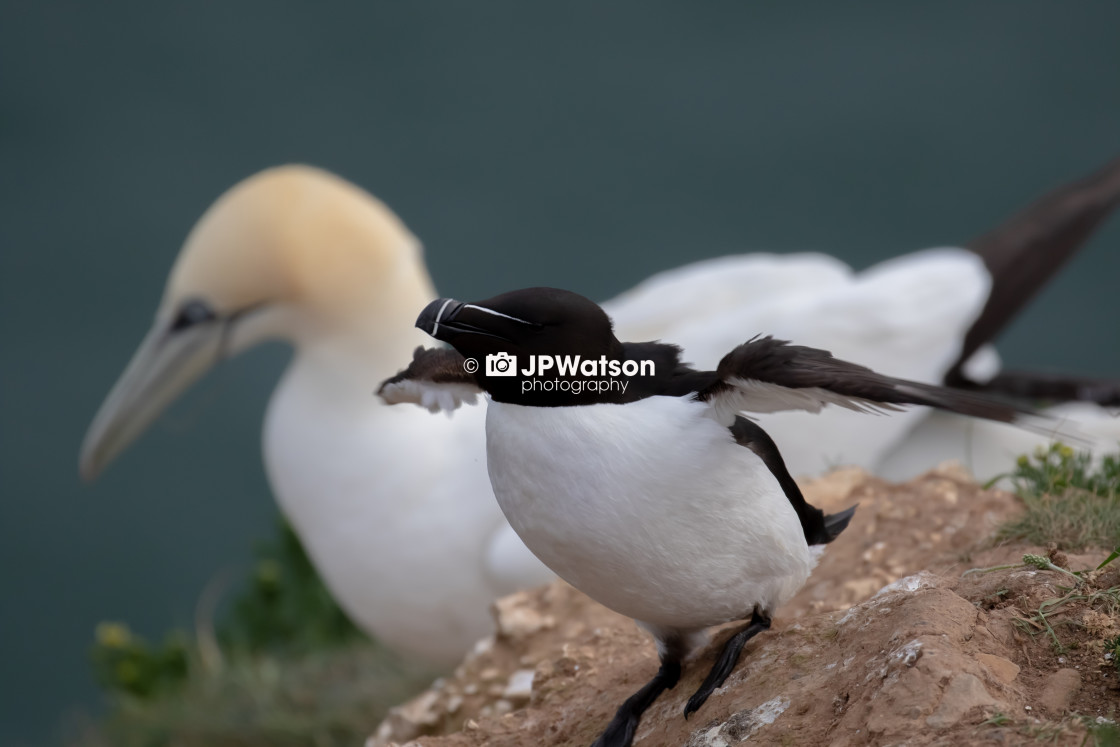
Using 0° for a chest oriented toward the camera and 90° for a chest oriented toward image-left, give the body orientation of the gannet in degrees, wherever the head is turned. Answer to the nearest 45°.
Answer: approximately 90°

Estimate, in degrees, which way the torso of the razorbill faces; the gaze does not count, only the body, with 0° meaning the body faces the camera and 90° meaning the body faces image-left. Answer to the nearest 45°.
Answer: approximately 45°

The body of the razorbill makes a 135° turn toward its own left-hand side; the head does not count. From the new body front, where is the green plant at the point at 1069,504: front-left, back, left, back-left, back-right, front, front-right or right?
front-left

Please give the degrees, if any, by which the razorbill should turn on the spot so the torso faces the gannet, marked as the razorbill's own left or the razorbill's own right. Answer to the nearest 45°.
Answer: approximately 135° to the razorbill's own right
